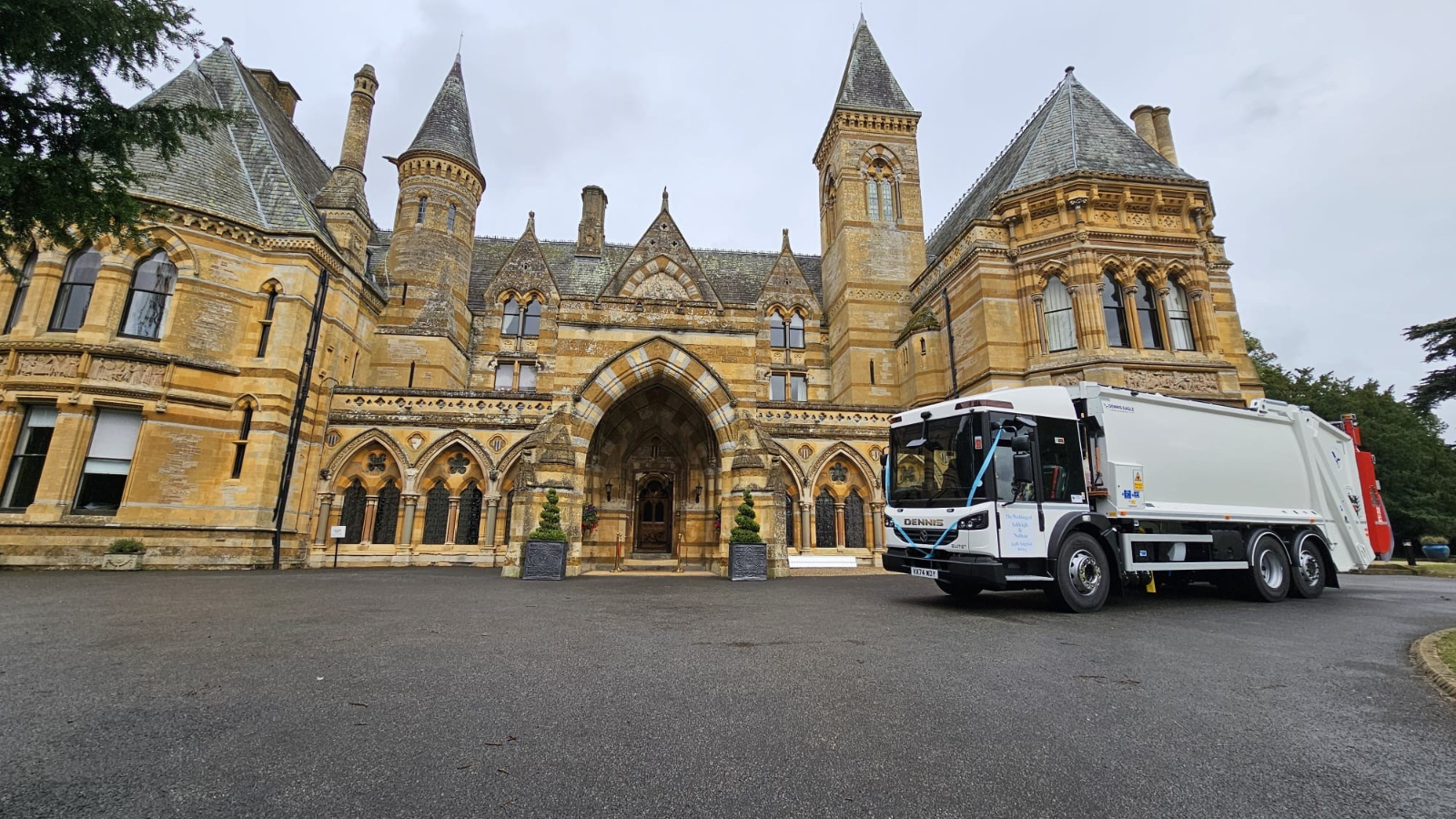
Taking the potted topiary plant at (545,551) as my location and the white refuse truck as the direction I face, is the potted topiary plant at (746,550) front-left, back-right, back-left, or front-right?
front-left

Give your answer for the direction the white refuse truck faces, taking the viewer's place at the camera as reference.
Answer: facing the viewer and to the left of the viewer

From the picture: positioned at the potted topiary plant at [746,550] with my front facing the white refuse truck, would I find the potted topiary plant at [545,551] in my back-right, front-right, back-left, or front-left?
back-right

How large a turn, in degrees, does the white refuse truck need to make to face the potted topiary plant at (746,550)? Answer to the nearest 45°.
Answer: approximately 45° to its right

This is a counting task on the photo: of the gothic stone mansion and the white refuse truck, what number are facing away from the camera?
0

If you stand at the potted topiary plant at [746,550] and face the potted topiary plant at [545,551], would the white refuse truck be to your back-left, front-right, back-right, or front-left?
back-left

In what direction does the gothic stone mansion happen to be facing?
toward the camera

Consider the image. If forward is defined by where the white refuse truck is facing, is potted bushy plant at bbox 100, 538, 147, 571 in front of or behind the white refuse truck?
in front

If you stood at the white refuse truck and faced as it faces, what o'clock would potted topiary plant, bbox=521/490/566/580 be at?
The potted topiary plant is roughly at 1 o'clock from the white refuse truck.

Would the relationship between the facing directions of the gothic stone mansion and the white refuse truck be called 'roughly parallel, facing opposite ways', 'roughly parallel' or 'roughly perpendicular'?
roughly perpendicular
